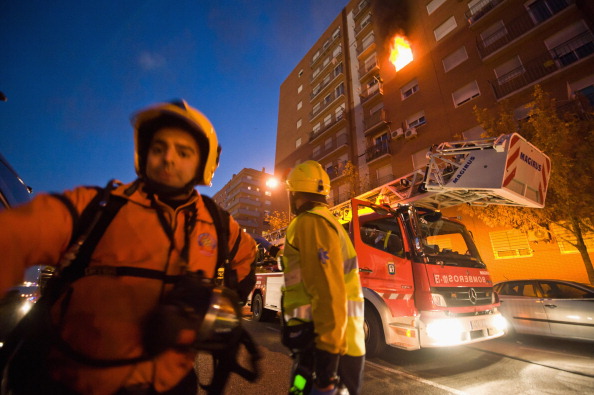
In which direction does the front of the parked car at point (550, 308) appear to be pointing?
to the viewer's right

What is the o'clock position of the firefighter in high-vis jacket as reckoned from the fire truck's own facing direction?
The firefighter in high-vis jacket is roughly at 2 o'clock from the fire truck.

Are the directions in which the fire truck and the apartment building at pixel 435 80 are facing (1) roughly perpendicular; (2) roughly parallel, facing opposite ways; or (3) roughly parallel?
roughly perpendicular

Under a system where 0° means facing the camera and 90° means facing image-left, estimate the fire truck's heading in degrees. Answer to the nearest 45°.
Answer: approximately 315°

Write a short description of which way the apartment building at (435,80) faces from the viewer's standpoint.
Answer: facing the viewer and to the left of the viewer

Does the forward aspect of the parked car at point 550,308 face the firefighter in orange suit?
no

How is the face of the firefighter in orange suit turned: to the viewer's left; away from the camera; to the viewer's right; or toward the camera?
toward the camera

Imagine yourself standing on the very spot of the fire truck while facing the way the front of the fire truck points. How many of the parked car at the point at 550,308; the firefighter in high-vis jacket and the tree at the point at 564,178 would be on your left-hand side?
2

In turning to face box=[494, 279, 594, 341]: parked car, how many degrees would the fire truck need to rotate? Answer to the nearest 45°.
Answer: approximately 90° to its left

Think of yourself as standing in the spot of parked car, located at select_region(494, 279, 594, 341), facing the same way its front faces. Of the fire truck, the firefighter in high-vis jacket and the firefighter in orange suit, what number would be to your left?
0

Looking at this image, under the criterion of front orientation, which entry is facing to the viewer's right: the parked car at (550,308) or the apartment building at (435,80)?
the parked car
